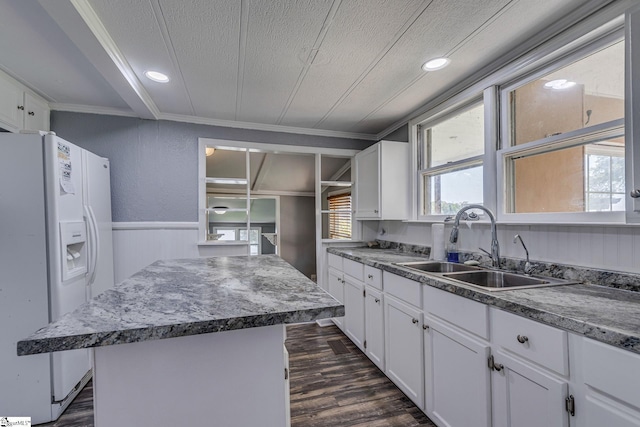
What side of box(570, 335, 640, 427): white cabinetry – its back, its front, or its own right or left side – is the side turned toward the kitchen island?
front

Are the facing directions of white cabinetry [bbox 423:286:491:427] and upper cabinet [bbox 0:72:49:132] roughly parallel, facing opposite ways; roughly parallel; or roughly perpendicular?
roughly parallel, facing opposite ways

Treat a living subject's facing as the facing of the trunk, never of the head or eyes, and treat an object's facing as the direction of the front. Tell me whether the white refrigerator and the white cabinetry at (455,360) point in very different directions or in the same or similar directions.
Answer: very different directions

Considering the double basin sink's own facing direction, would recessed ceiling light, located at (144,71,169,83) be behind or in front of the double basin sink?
in front

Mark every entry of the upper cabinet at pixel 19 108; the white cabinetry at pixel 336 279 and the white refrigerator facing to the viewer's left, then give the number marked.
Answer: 1

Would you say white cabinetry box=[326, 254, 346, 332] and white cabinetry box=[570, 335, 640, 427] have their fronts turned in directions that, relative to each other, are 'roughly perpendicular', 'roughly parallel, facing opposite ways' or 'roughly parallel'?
roughly parallel

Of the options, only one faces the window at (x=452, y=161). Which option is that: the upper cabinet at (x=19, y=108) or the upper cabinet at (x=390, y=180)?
the upper cabinet at (x=19, y=108)

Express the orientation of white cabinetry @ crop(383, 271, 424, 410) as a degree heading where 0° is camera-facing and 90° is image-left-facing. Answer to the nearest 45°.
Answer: approximately 45°

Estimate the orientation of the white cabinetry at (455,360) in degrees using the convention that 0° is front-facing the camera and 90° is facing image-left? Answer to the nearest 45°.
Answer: approximately 45°

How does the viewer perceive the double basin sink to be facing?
facing the viewer and to the left of the viewer

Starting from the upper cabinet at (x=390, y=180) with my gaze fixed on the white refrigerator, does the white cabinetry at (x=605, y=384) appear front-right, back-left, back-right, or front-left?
front-left

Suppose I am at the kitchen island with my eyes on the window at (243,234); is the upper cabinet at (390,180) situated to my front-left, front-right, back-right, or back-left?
front-right

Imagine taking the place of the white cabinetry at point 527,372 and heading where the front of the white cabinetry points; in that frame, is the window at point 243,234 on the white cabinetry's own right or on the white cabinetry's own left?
on the white cabinetry's own right

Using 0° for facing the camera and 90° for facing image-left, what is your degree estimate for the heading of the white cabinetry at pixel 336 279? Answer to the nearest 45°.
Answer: approximately 90°
